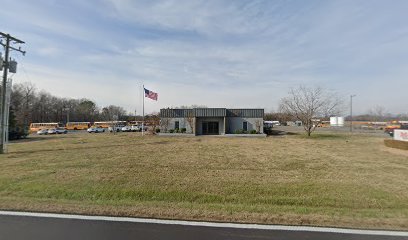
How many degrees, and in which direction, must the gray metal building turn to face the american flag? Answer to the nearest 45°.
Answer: approximately 90° to its right

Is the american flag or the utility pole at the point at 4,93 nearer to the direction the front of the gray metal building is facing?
the utility pole

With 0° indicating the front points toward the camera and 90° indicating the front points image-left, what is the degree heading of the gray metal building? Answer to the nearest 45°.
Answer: approximately 0°

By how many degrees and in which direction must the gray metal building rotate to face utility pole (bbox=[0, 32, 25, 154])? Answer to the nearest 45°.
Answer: approximately 45° to its right

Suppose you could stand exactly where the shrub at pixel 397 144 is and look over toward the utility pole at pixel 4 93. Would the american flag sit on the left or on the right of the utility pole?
right

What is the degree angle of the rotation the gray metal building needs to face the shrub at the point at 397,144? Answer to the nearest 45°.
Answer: approximately 45° to its left
